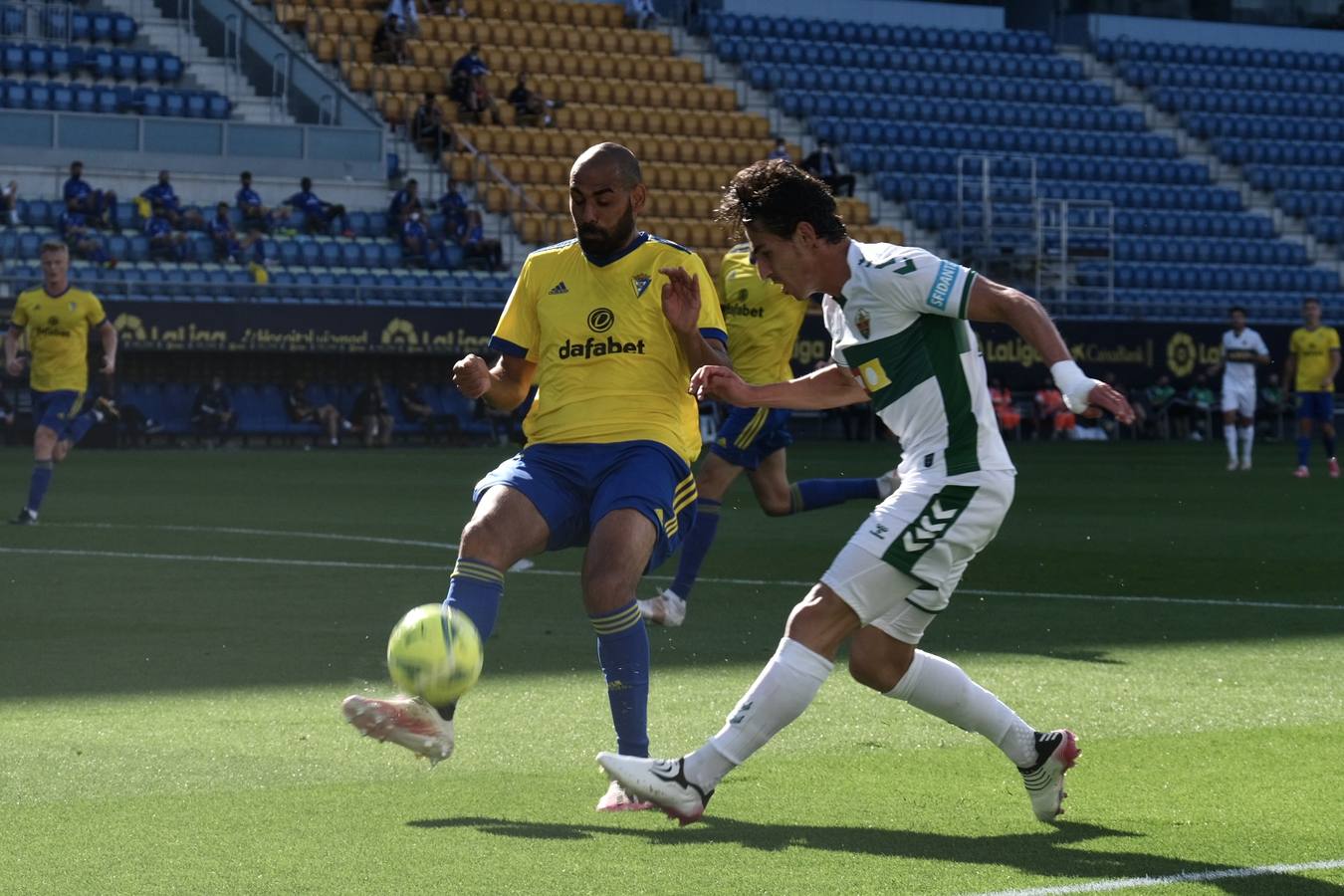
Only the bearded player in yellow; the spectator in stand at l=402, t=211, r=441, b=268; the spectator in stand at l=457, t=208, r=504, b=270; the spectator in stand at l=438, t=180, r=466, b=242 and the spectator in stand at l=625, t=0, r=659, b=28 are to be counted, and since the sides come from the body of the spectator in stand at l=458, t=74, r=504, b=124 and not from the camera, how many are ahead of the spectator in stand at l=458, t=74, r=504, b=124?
4

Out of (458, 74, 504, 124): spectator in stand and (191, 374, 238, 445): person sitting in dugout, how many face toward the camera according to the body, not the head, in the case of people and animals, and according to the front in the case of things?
2

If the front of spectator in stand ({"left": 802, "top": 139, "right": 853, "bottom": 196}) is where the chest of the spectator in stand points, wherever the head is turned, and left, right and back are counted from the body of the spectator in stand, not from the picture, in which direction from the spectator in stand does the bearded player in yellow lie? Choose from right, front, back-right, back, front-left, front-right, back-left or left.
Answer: front-right

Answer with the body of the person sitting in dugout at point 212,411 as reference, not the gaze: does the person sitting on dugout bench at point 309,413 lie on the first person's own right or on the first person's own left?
on the first person's own left

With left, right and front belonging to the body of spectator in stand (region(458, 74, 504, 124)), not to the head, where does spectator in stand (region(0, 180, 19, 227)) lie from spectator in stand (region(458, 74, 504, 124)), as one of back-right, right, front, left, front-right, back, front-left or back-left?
front-right

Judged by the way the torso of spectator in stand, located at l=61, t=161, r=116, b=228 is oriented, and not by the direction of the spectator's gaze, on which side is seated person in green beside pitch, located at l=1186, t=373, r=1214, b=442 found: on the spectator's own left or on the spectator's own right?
on the spectator's own left

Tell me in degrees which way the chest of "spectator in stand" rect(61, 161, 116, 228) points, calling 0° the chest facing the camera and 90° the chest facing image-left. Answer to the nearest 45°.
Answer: approximately 315°

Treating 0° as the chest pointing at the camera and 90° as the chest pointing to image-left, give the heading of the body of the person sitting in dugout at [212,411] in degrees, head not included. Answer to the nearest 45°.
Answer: approximately 0°

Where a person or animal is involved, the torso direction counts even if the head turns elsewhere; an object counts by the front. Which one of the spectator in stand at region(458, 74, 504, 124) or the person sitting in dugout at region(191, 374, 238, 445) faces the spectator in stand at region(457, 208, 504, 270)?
the spectator in stand at region(458, 74, 504, 124)

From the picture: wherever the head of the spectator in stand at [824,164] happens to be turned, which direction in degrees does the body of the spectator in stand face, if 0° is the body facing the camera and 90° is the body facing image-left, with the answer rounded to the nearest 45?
approximately 315°
